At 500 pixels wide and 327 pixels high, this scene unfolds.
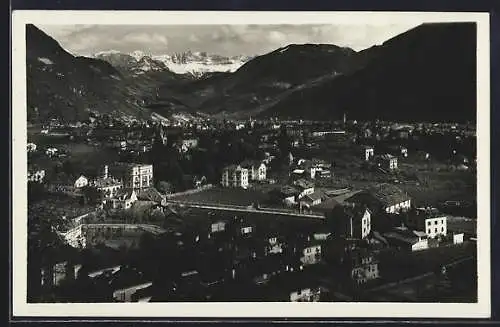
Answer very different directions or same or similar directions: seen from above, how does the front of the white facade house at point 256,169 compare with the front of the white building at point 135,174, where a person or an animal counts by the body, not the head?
same or similar directions

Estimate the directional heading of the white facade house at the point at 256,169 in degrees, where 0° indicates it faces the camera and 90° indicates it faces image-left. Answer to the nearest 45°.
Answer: approximately 315°

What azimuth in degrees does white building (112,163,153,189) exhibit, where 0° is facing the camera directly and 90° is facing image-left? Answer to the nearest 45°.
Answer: approximately 315°
